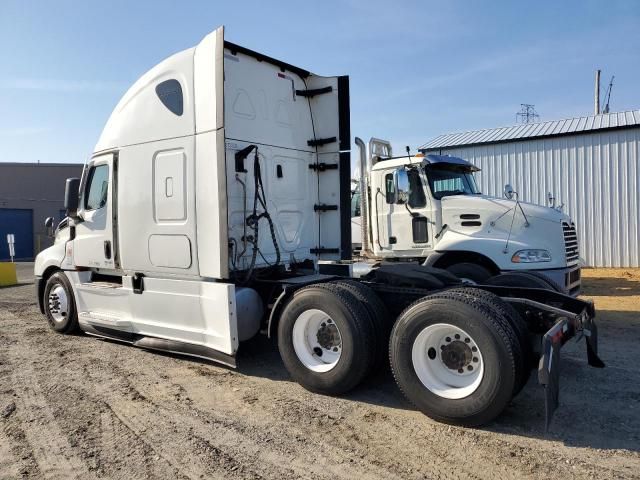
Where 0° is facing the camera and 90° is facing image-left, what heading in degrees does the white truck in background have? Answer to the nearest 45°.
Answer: approximately 315°

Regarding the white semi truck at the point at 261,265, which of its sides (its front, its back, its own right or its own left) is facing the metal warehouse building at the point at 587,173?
right

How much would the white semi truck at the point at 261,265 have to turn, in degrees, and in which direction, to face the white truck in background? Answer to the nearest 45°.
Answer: approximately 90° to its right

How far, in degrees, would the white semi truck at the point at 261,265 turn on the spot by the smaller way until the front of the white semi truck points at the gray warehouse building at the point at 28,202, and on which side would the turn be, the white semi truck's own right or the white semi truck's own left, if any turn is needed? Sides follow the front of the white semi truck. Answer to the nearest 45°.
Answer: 0° — it already faces it

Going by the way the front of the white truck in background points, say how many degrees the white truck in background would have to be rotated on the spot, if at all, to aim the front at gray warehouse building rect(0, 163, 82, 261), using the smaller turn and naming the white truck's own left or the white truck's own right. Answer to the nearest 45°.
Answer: approximately 180°

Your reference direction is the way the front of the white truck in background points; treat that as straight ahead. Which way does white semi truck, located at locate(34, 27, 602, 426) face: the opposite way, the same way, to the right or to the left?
the opposite way

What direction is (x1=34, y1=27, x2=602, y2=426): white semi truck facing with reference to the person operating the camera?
facing away from the viewer and to the left of the viewer
